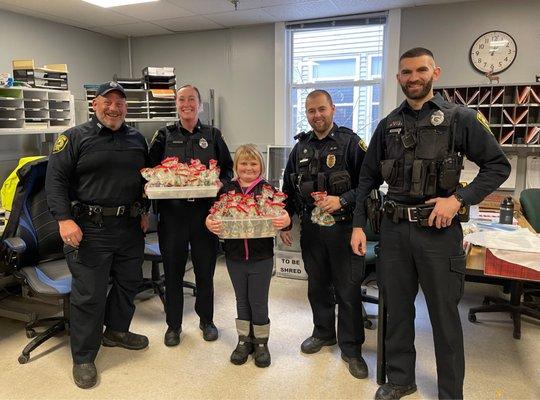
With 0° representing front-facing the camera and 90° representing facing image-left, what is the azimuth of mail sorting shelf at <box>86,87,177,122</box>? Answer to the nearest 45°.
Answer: approximately 0°

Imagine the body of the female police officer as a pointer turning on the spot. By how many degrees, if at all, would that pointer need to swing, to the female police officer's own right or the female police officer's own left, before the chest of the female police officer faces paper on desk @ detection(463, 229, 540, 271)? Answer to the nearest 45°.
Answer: approximately 45° to the female police officer's own left

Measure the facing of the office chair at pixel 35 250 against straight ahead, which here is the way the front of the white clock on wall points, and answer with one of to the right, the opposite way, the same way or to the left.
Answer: to the left

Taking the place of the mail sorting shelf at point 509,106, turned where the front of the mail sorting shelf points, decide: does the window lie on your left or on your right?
on your right

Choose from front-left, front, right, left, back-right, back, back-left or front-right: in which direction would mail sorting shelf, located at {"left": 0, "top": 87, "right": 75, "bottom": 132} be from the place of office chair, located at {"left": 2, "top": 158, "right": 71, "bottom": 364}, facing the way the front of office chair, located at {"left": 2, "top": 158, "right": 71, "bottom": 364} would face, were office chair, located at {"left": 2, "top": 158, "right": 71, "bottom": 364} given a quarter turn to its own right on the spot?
back-right

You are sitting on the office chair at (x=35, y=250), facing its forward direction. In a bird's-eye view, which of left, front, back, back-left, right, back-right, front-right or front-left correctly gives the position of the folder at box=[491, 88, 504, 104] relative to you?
front-left

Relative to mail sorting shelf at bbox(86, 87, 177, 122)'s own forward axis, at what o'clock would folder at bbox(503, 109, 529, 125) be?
The folder is roughly at 10 o'clock from the mail sorting shelf.

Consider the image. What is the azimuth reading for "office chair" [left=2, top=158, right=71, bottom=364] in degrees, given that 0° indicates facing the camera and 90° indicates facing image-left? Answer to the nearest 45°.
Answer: approximately 315°

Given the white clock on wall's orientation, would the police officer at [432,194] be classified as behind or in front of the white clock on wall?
in front

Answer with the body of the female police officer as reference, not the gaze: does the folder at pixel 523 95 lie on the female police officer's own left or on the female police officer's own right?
on the female police officer's own left
